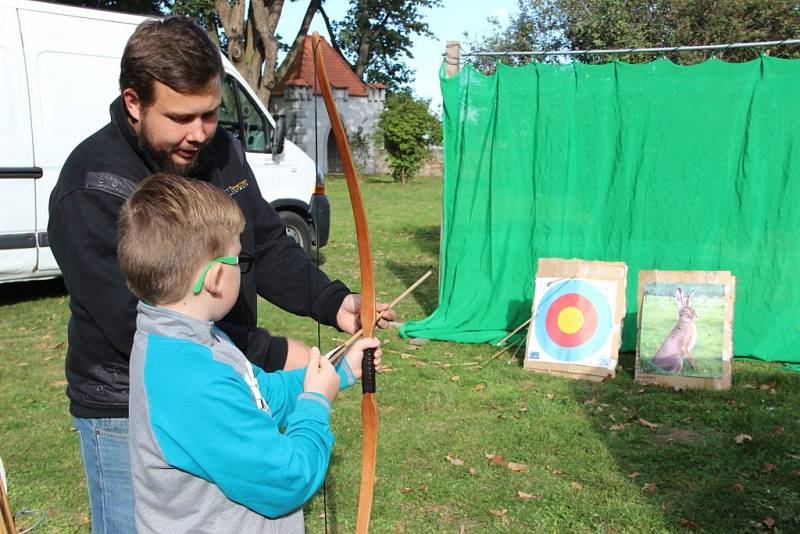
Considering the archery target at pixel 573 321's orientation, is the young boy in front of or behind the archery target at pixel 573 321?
in front

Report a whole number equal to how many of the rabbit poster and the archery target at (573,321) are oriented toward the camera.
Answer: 2

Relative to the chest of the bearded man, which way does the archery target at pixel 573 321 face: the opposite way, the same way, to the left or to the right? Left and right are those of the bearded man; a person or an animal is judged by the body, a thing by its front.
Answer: to the right

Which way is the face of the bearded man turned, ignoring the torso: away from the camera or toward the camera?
toward the camera

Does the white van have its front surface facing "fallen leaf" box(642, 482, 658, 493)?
no

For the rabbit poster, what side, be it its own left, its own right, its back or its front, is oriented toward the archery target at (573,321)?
right

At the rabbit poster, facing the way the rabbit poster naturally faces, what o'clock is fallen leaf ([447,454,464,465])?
The fallen leaf is roughly at 1 o'clock from the rabbit poster.

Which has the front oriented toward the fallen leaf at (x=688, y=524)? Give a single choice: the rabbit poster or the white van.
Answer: the rabbit poster

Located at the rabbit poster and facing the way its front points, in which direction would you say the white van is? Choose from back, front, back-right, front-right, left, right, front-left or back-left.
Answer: right

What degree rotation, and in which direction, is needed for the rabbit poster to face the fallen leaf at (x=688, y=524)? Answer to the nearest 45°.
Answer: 0° — it already faces it

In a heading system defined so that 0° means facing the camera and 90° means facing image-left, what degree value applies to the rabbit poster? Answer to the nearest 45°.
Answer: approximately 0°

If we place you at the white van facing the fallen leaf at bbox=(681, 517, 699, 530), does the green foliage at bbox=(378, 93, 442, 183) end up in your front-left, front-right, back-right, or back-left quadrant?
back-left

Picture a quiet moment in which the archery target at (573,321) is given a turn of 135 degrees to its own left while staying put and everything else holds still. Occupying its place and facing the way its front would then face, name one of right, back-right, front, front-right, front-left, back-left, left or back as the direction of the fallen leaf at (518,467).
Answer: back-right

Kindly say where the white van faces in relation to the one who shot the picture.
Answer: facing away from the viewer and to the right of the viewer

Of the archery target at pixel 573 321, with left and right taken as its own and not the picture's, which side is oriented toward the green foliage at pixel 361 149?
back

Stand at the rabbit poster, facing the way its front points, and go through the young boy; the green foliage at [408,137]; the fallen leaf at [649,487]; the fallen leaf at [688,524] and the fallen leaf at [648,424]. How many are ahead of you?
4

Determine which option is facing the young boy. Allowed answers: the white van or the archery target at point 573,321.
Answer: the archery target
